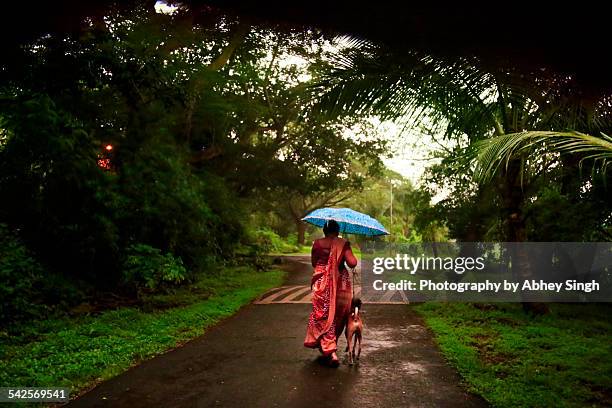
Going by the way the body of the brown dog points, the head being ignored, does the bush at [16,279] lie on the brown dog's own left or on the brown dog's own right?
on the brown dog's own left

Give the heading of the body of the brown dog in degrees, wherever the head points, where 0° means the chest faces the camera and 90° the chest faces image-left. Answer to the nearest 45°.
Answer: approximately 180°

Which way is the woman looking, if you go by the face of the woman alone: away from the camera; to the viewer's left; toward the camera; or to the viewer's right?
away from the camera

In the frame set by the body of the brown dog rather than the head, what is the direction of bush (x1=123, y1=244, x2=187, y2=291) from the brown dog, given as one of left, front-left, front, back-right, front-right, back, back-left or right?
front-left
